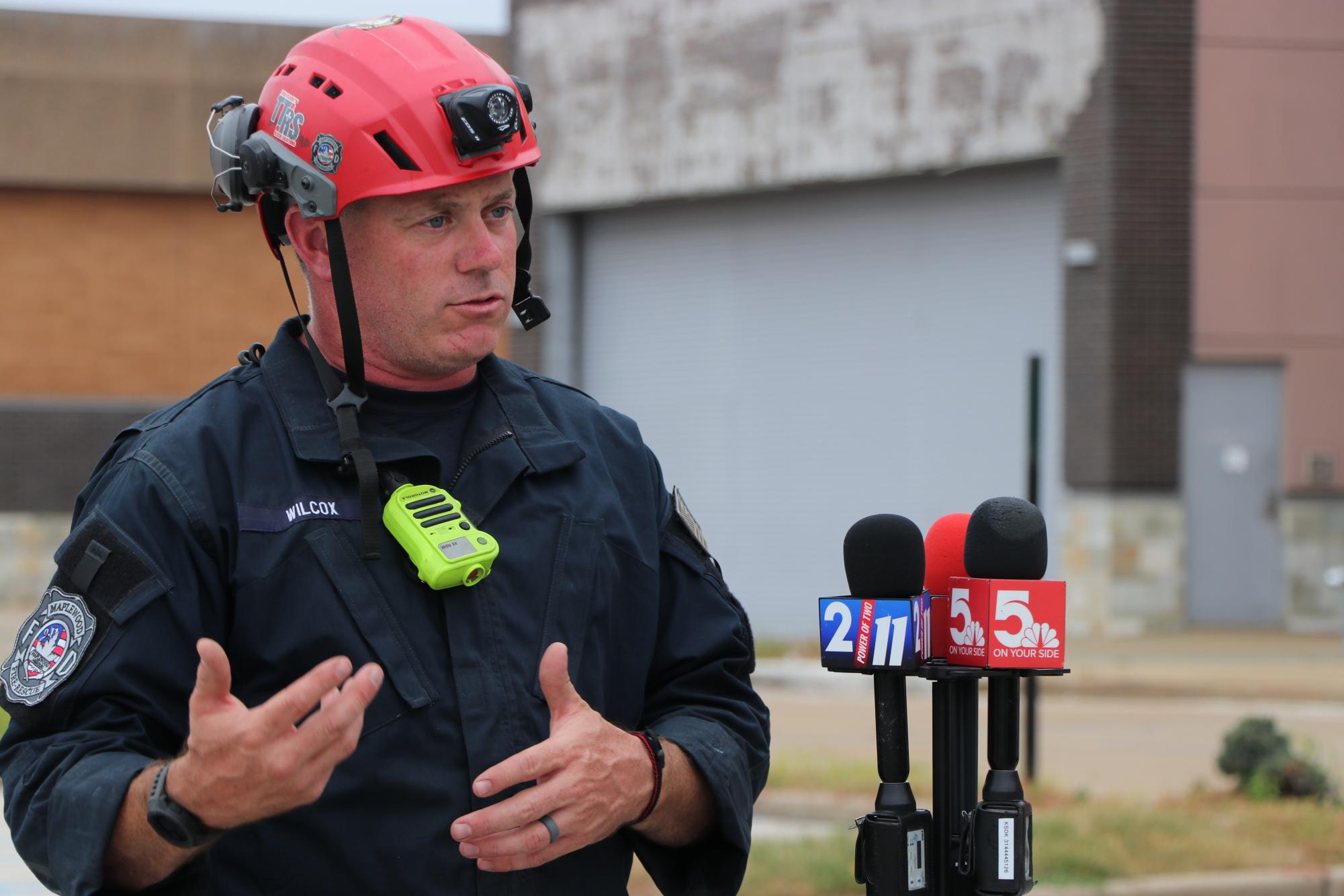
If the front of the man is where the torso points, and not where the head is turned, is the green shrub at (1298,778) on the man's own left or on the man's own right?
on the man's own left

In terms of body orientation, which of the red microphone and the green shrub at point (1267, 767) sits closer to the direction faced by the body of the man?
the red microphone

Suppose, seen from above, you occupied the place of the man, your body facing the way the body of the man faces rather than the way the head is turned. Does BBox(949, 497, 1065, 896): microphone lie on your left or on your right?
on your left

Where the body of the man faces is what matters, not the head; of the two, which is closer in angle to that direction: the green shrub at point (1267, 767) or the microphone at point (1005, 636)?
the microphone

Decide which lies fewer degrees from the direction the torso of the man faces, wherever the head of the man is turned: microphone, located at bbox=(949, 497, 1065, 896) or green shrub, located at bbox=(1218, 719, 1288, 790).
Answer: the microphone

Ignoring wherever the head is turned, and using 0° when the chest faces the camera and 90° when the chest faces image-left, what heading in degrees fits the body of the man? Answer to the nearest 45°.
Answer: approximately 315°

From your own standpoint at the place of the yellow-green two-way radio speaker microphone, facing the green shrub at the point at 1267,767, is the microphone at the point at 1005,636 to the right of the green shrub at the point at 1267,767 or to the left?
right

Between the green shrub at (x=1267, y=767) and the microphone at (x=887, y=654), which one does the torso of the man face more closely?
the microphone

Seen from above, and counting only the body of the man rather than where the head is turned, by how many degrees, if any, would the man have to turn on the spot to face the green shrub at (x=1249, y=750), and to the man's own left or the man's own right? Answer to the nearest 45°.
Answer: approximately 90° to the man's own left

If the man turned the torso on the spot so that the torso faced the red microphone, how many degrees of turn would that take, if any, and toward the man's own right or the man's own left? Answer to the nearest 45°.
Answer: approximately 45° to the man's own left
